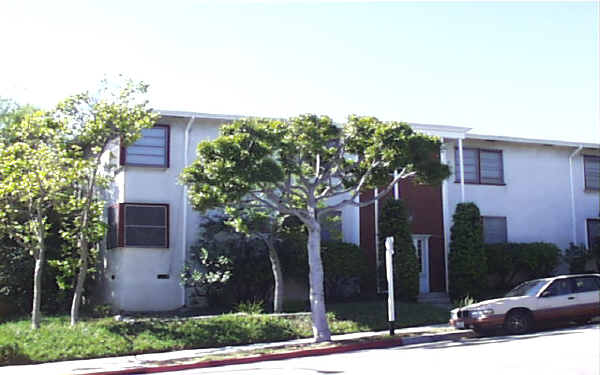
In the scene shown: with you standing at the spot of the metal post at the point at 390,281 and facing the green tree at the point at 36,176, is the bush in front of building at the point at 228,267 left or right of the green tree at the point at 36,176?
right

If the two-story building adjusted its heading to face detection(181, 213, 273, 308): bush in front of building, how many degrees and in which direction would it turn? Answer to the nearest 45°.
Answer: approximately 45° to its right

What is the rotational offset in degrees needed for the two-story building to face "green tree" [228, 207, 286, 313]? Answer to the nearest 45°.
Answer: approximately 45° to its right

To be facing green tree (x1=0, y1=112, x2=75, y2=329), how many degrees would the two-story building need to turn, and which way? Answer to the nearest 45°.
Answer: approximately 45° to its right

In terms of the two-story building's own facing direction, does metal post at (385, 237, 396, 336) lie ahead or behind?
ahead

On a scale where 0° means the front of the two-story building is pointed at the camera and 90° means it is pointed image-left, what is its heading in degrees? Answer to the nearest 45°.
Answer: approximately 0°

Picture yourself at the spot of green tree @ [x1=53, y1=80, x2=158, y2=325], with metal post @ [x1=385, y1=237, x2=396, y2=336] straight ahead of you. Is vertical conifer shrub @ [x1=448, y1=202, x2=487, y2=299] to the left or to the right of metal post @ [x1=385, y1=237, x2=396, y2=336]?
left

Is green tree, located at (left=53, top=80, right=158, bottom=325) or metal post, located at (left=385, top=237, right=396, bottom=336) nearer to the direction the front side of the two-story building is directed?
the metal post

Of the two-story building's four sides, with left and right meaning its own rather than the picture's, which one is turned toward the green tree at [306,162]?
front
